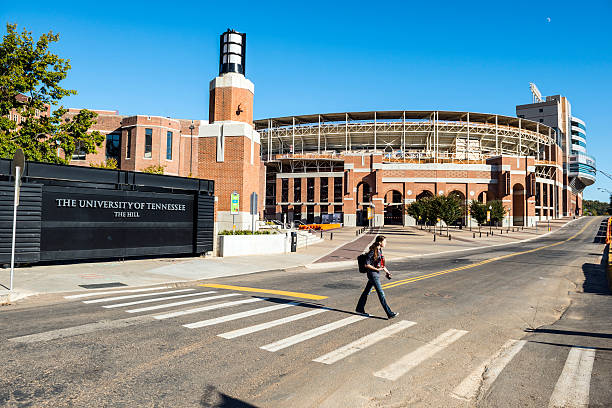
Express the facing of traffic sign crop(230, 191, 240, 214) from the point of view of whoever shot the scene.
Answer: facing the viewer

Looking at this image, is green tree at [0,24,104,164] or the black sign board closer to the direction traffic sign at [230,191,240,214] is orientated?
the black sign board

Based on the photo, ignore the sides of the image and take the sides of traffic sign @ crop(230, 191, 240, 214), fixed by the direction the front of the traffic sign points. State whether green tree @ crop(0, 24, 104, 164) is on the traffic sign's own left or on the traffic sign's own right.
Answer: on the traffic sign's own right

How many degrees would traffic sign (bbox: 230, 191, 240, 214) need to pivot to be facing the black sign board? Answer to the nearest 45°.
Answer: approximately 45° to its right
